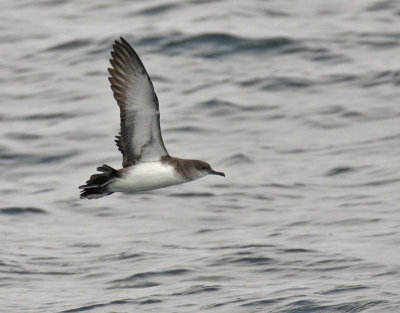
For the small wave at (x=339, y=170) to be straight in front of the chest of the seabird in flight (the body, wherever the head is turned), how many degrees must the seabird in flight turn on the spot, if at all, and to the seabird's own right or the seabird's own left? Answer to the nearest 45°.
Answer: approximately 45° to the seabird's own left

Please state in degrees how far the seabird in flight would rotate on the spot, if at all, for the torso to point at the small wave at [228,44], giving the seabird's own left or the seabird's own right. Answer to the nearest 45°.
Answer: approximately 90° to the seabird's own left

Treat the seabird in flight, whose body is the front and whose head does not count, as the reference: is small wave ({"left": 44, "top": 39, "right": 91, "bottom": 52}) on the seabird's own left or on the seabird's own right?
on the seabird's own left

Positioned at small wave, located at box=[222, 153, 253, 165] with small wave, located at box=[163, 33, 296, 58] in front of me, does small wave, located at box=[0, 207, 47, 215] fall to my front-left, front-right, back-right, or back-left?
back-left

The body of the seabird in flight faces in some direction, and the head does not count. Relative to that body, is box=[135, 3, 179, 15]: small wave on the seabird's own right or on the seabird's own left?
on the seabird's own left

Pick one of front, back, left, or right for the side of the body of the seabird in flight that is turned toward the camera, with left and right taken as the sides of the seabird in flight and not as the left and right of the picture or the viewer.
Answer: right

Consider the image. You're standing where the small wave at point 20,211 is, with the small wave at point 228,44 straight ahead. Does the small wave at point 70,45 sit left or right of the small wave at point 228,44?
left
